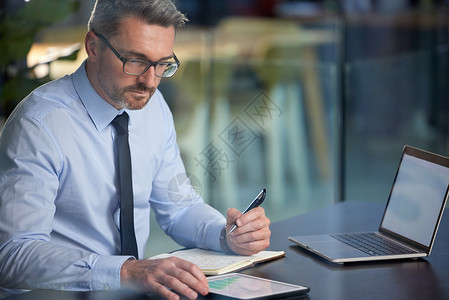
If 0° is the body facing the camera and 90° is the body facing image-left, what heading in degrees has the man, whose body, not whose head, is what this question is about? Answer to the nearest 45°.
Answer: approximately 315°

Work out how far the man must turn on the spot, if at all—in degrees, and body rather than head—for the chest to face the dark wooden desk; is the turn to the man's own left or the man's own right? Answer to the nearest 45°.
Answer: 0° — they already face it
